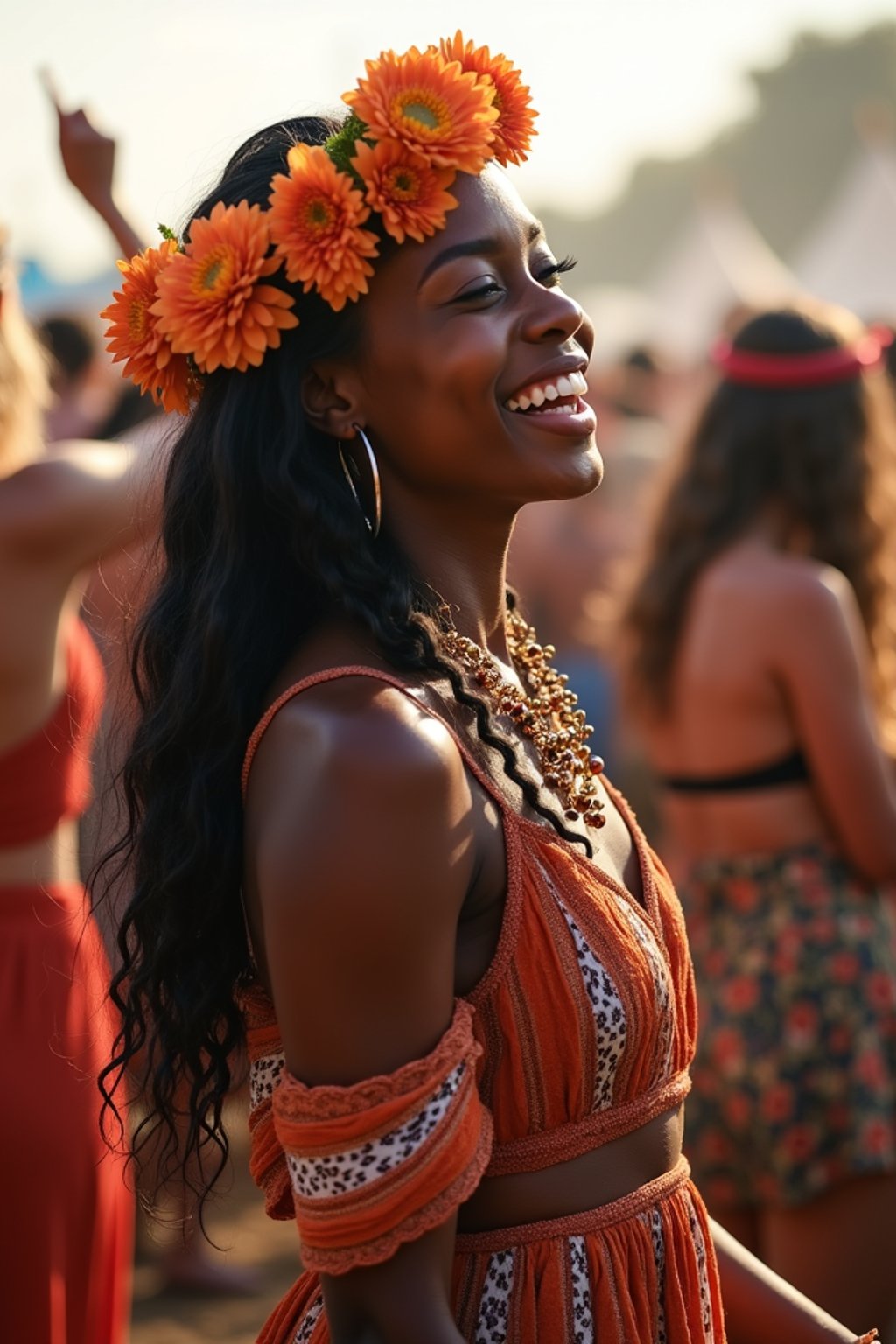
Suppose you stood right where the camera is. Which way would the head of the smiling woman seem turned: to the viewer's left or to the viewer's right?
to the viewer's right

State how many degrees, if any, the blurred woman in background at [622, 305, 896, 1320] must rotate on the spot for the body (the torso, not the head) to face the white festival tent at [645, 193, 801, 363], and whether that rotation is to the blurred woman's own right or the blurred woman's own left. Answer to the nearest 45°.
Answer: approximately 45° to the blurred woman's own left

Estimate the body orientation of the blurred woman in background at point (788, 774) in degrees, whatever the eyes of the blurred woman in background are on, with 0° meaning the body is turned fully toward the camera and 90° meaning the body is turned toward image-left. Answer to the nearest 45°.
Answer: approximately 225°

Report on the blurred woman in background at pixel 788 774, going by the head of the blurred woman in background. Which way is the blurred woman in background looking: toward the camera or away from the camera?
away from the camera

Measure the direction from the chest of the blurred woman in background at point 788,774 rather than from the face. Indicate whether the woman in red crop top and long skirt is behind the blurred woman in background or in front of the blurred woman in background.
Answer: behind
